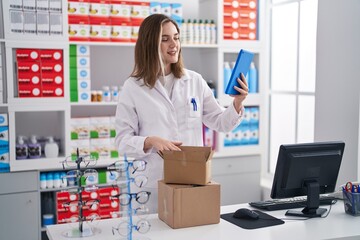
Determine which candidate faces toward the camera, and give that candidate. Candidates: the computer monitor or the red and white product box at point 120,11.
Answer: the red and white product box

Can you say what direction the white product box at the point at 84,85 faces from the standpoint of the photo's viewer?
facing the viewer

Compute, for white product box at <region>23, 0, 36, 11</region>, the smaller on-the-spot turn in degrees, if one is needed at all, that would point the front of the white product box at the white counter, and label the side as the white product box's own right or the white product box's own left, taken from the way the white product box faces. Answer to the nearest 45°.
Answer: approximately 45° to the white product box's own left

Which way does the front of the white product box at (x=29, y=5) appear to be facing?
toward the camera

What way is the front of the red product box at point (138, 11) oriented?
toward the camera

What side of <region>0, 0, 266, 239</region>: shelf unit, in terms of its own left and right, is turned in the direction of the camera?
front

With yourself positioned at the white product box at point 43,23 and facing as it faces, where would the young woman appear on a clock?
The young woman is roughly at 11 o'clock from the white product box.

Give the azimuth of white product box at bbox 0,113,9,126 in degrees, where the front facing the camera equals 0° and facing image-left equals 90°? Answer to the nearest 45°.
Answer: approximately 0°

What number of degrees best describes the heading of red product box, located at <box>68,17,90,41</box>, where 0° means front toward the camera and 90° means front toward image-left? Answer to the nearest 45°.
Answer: approximately 0°

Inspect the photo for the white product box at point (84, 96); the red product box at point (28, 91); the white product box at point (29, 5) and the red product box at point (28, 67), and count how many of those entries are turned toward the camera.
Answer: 4

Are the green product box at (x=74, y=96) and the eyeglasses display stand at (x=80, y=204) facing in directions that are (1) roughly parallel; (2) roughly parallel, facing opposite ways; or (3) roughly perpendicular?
roughly parallel
